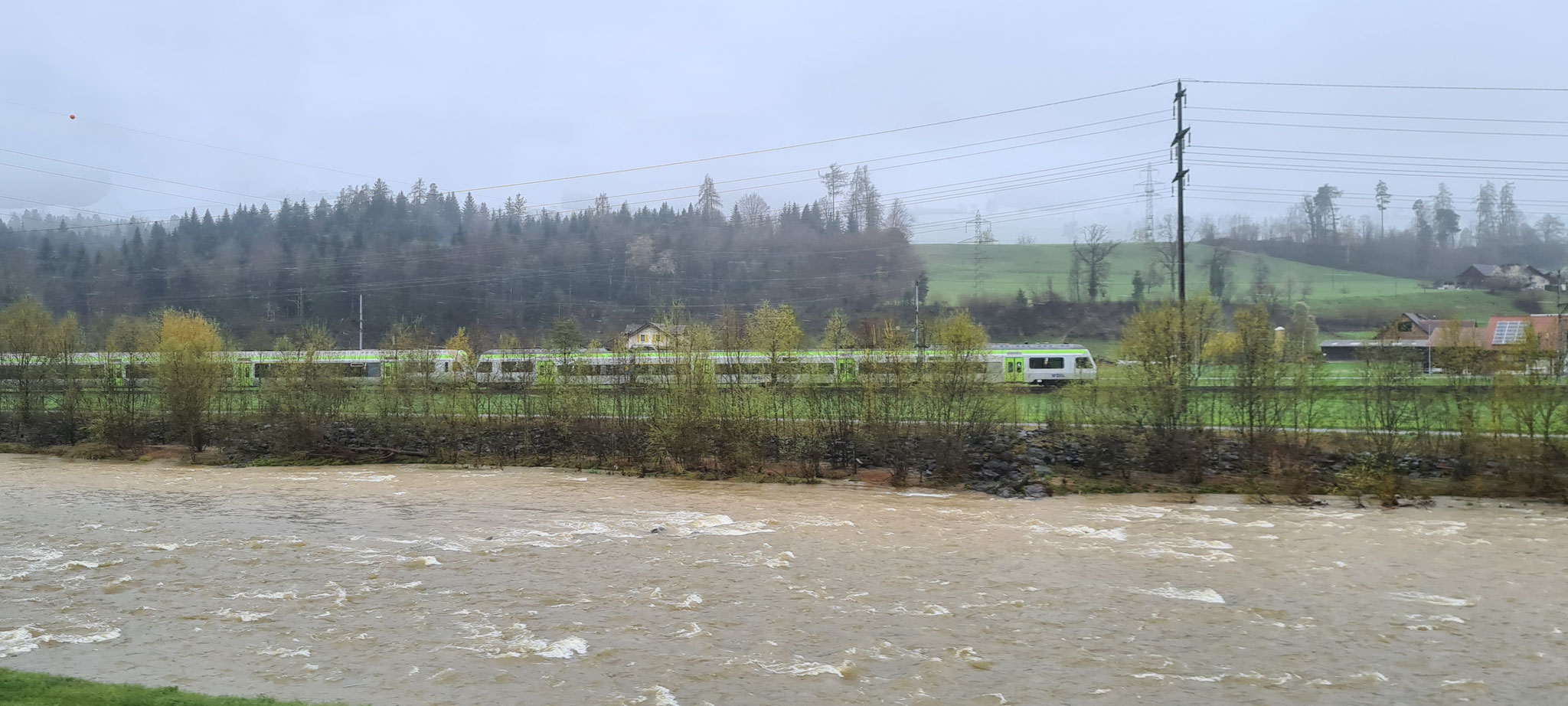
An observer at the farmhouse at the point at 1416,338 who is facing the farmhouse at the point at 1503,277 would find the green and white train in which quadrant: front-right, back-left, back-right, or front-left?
back-left

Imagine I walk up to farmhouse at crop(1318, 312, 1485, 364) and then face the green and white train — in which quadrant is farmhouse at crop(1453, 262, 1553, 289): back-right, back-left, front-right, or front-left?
back-right
